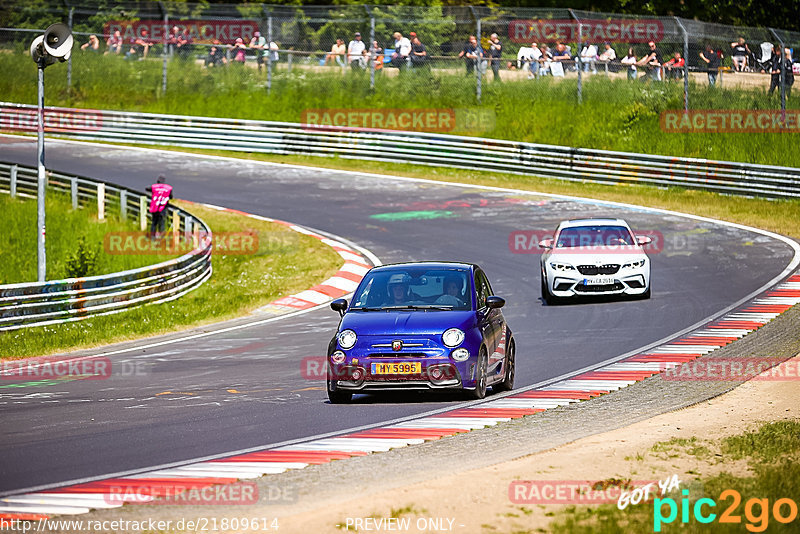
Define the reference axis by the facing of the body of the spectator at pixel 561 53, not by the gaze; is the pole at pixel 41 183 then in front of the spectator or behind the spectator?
in front

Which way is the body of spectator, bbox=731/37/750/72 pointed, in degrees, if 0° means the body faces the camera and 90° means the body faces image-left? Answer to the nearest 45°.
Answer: approximately 0°

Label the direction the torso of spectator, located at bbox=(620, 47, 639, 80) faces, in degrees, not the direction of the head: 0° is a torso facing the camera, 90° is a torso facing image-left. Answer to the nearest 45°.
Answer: approximately 45°

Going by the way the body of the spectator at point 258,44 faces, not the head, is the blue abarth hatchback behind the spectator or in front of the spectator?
in front

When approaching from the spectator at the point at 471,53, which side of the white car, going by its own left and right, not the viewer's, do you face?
back

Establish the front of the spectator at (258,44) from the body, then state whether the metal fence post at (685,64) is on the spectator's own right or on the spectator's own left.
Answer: on the spectator's own left

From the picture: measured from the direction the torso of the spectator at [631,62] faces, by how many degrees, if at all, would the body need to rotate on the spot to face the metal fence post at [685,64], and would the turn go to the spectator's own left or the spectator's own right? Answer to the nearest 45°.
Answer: approximately 90° to the spectator's own left

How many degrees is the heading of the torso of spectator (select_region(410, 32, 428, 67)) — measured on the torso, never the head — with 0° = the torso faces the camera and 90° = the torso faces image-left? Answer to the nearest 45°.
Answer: approximately 45°

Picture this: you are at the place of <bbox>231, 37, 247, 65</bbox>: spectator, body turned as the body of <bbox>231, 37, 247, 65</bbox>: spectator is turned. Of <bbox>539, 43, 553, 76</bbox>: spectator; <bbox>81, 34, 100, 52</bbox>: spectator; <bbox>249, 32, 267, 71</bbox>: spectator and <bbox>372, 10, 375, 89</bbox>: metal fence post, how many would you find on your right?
1
